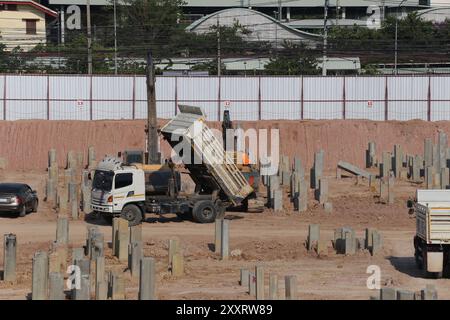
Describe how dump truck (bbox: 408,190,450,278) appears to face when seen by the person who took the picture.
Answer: facing away from the viewer

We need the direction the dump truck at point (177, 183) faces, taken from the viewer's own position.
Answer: facing the viewer and to the left of the viewer

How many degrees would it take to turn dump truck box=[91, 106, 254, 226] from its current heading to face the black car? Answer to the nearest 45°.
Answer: approximately 45° to its right

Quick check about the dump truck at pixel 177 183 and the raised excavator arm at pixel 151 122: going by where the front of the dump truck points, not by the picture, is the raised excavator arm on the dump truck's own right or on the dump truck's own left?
on the dump truck's own right

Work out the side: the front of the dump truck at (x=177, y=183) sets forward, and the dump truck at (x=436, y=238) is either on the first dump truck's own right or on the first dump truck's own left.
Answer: on the first dump truck's own left

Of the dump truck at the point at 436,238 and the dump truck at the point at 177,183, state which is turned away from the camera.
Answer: the dump truck at the point at 436,238

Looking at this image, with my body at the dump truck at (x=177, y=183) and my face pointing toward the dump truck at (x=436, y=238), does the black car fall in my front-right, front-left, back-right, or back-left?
back-right

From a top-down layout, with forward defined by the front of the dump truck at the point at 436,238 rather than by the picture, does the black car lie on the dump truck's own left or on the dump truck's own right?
on the dump truck's own left

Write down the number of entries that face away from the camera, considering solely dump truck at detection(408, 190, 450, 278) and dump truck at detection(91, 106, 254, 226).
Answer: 1
